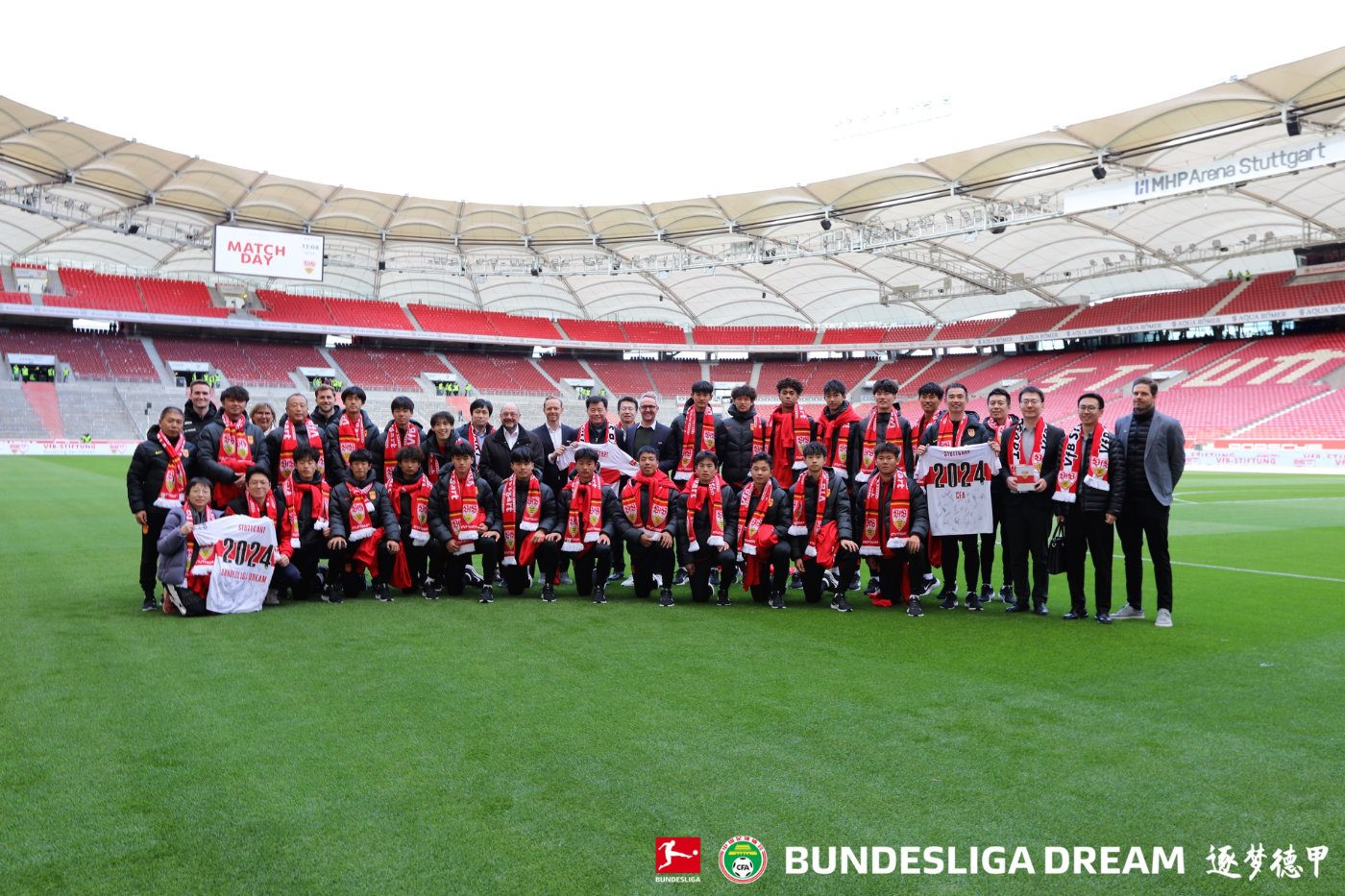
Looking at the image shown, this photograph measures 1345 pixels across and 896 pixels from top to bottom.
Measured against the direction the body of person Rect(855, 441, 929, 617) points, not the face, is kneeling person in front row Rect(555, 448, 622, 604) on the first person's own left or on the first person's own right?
on the first person's own right

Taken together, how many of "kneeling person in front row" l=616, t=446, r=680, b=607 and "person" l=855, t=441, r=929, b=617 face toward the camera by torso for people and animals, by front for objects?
2

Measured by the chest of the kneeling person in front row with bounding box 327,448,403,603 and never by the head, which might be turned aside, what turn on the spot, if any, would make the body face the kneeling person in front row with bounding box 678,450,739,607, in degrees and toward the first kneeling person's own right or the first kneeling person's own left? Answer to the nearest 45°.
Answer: approximately 90° to the first kneeling person's own left

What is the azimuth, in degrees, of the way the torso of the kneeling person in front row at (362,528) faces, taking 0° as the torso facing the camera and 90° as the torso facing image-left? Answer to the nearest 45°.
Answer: approximately 0°

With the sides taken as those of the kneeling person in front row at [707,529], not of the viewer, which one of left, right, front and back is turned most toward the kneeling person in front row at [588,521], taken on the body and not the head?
right

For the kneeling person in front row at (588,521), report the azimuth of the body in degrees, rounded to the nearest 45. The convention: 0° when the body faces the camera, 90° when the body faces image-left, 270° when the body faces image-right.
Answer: approximately 0°
